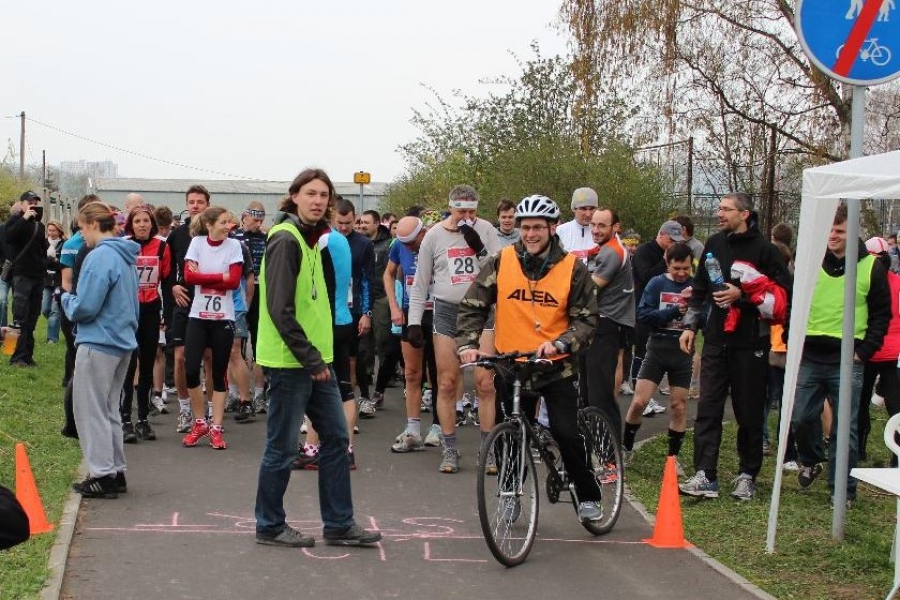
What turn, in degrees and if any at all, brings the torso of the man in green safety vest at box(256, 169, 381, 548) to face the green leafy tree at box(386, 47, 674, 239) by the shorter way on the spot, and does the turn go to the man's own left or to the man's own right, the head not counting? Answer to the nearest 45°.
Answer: approximately 135° to the man's own left

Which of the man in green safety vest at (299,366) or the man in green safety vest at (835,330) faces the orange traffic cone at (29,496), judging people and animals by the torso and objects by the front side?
the man in green safety vest at (835,330)

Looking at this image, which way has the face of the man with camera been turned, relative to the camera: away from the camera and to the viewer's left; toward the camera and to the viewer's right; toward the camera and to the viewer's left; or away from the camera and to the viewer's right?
toward the camera and to the viewer's right

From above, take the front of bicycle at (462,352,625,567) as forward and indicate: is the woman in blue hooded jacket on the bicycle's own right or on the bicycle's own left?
on the bicycle's own right

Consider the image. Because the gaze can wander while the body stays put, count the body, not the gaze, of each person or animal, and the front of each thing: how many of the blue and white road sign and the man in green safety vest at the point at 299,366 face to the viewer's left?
0

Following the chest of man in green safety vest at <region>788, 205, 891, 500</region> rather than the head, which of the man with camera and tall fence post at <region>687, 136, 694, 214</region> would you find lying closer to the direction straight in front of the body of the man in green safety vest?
the man with camera

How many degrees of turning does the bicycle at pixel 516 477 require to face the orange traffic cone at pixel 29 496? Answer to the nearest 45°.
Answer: approximately 45° to its right

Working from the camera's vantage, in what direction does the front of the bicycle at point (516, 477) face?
facing the viewer and to the left of the viewer

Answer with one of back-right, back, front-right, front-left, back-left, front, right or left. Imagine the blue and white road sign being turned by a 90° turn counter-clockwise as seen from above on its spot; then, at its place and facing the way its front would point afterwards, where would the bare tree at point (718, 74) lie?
left

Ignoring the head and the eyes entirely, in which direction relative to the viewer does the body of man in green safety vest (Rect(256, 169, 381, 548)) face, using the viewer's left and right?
facing the viewer and to the right of the viewer

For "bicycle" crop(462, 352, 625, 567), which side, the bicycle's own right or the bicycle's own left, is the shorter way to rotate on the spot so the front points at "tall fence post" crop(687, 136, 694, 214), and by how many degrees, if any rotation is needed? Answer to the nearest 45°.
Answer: approximately 135° to the bicycle's own right

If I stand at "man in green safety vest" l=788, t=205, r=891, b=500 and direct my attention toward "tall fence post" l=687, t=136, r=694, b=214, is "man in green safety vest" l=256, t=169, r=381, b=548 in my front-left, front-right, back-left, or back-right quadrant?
back-left
